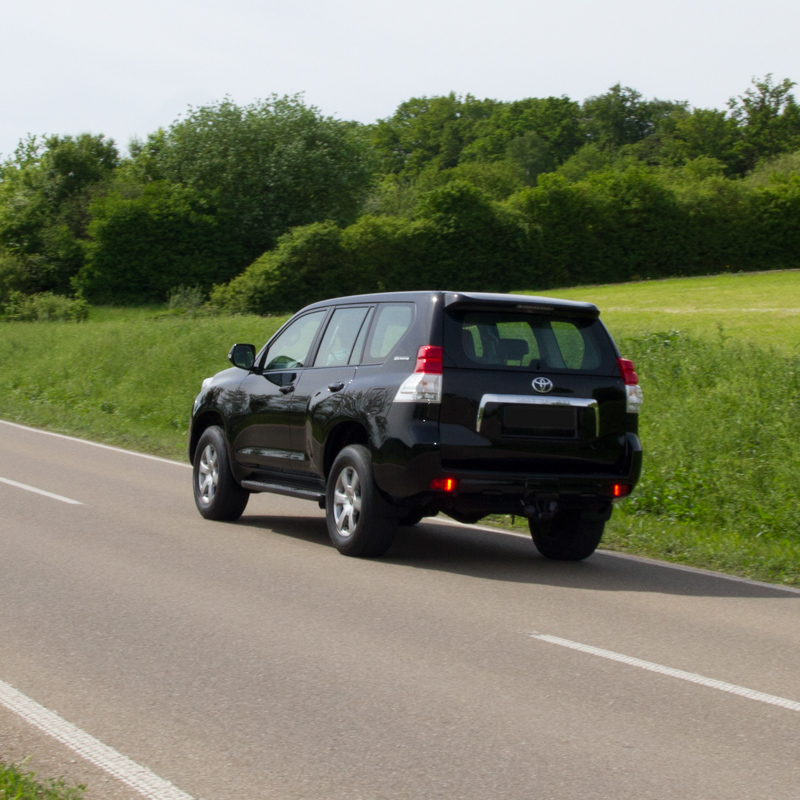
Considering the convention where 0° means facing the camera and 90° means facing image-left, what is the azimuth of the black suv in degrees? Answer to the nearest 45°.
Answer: approximately 135°
